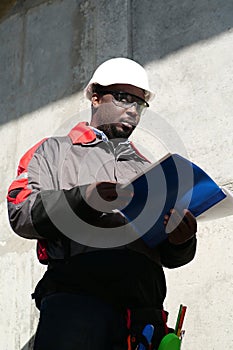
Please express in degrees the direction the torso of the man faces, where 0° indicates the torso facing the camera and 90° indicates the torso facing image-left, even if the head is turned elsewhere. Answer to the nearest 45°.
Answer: approximately 315°

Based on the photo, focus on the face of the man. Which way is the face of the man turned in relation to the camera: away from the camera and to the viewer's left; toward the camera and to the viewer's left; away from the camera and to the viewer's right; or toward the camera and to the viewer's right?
toward the camera and to the viewer's right
